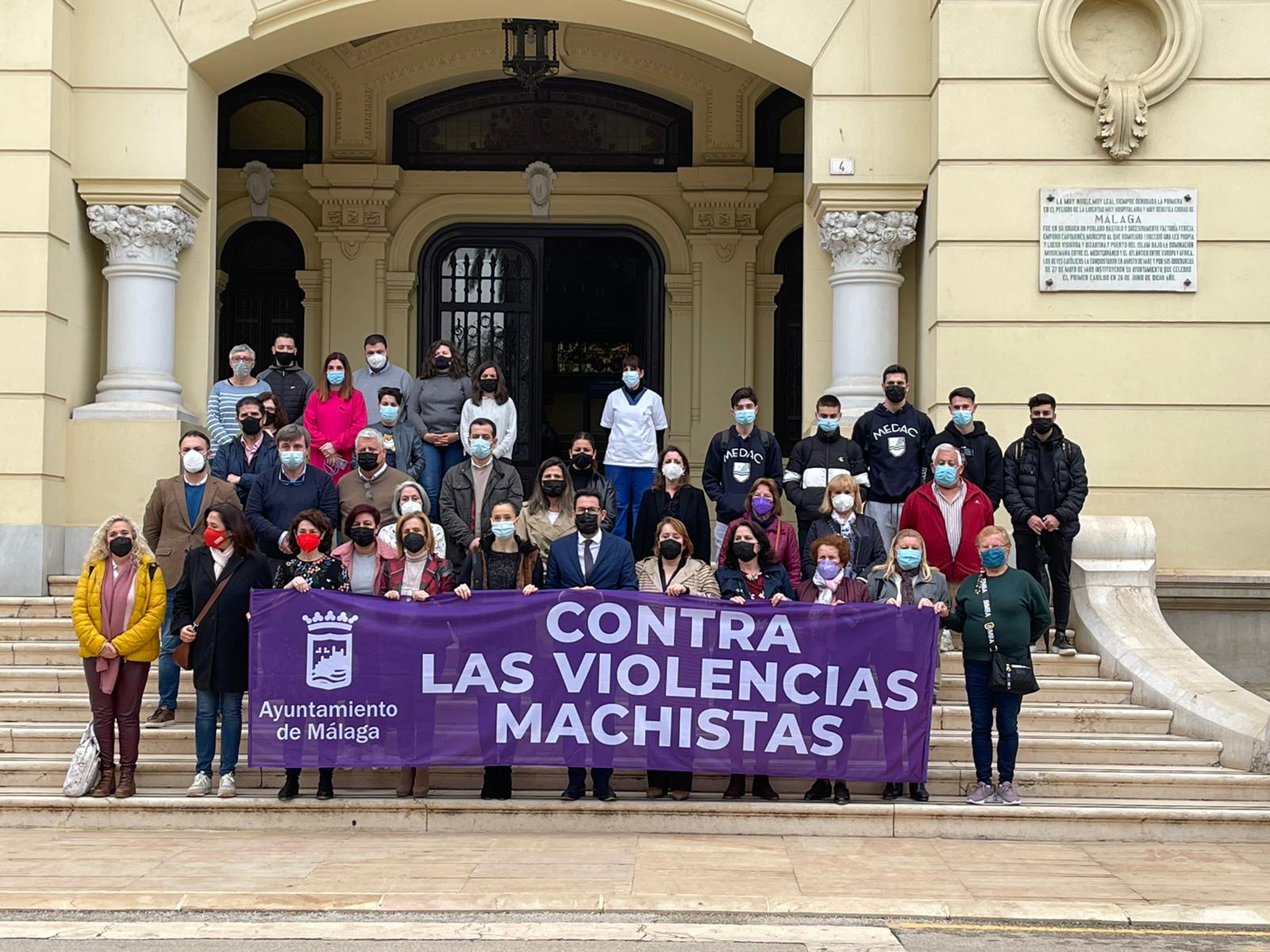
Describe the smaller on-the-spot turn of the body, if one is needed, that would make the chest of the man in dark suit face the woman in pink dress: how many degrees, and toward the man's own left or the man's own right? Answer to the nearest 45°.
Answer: approximately 135° to the man's own right

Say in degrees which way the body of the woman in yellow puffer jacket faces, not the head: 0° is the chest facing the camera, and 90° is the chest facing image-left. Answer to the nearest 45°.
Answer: approximately 0°

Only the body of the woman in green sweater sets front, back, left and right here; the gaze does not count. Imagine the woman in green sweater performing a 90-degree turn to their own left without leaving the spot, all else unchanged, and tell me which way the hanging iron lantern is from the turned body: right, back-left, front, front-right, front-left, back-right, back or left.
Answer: back-left

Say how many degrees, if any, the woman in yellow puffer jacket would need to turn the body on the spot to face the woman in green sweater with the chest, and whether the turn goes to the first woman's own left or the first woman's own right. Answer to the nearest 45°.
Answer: approximately 90° to the first woman's own left

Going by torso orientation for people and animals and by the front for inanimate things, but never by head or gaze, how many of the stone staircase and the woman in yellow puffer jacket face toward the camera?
2

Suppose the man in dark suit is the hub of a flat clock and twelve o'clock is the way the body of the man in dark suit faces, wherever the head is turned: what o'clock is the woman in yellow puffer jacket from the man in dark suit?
The woman in yellow puffer jacket is roughly at 3 o'clock from the man in dark suit.

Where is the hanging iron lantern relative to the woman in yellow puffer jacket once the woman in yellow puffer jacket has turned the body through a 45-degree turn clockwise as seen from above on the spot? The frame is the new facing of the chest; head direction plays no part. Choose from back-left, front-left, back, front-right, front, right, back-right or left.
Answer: back

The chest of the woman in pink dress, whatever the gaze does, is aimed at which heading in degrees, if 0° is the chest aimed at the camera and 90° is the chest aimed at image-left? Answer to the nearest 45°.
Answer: approximately 0°
